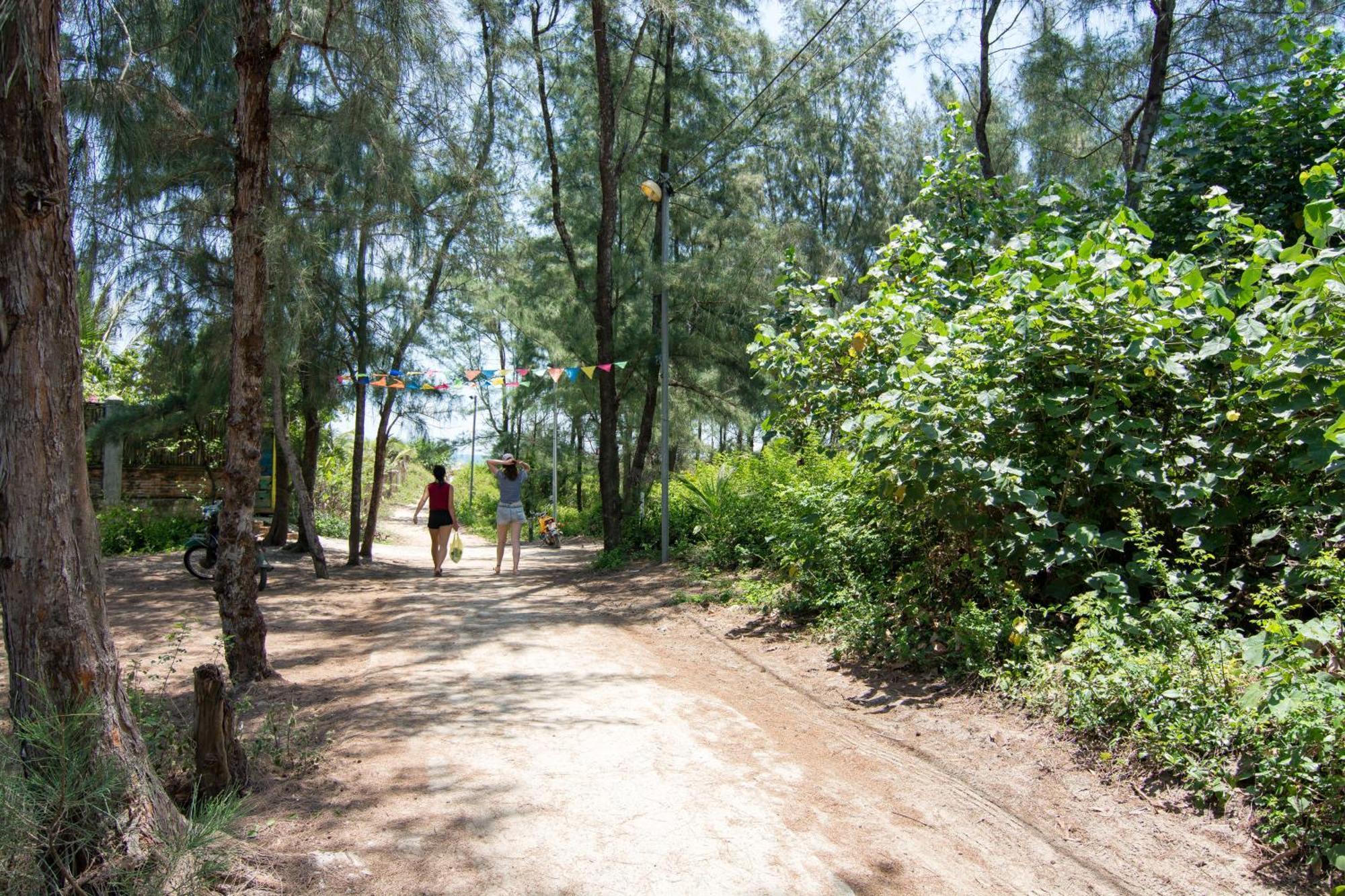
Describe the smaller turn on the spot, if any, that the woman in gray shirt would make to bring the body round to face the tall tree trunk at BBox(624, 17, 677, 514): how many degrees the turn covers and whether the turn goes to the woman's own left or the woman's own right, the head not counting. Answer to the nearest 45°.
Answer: approximately 45° to the woman's own right

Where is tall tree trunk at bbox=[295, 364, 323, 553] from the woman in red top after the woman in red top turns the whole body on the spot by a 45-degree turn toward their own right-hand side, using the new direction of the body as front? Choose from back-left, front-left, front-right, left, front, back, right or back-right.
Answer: left

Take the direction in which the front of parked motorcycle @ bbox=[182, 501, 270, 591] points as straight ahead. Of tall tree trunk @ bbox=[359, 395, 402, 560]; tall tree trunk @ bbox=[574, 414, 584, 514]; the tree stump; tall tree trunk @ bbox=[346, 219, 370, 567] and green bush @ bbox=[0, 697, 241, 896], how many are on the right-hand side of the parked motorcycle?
3

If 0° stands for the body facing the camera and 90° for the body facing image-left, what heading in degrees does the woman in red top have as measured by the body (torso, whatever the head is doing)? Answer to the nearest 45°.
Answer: approximately 180°

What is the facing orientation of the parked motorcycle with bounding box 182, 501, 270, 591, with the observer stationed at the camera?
facing away from the viewer and to the left of the viewer

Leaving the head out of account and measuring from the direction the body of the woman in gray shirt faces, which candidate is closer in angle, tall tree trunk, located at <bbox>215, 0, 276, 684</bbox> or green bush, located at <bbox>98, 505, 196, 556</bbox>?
the green bush

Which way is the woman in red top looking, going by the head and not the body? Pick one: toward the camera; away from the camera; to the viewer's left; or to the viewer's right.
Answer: away from the camera

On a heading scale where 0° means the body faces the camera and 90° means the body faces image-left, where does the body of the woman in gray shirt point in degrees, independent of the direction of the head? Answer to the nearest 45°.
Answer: approximately 180°

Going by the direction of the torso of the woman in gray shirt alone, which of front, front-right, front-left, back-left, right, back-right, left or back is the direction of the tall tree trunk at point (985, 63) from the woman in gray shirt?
right

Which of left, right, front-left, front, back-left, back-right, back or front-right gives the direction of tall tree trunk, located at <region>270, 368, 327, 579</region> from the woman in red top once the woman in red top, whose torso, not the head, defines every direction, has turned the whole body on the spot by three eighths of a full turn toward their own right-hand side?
back-right

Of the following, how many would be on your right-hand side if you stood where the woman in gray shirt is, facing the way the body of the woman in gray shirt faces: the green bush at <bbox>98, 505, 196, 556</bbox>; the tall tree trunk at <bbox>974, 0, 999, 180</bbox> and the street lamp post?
2

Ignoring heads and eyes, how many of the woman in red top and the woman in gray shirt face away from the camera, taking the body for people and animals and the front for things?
2

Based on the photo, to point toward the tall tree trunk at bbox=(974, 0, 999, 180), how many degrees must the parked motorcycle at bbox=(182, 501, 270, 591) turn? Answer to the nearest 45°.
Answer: approximately 135° to its right
